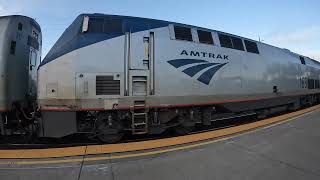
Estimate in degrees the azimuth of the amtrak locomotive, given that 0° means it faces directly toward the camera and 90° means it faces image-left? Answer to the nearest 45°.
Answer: approximately 45°

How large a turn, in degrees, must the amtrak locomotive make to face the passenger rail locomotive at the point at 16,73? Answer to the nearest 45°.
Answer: approximately 45° to its right
